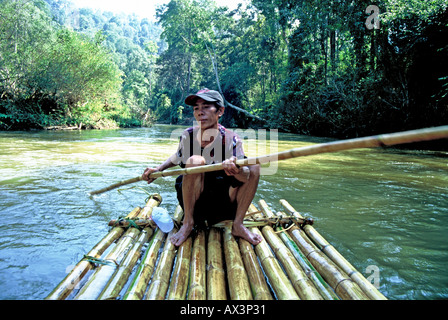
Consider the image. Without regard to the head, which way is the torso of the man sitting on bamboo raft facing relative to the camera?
toward the camera

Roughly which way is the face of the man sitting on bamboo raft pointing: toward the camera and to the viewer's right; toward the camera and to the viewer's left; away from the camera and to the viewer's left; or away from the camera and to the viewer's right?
toward the camera and to the viewer's left
